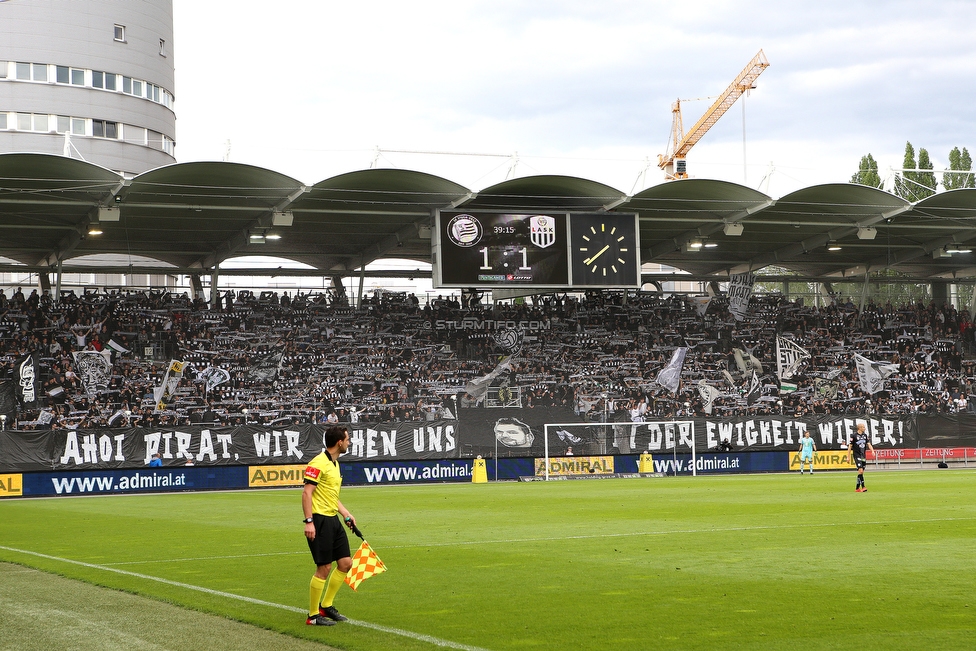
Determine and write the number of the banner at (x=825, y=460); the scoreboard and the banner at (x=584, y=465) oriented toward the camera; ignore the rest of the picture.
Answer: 3

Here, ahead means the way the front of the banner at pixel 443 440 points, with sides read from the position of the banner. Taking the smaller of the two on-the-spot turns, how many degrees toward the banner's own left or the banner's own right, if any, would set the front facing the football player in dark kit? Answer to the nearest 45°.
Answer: approximately 45° to the banner's own left

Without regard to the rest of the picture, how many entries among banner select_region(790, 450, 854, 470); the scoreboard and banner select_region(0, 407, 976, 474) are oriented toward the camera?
3

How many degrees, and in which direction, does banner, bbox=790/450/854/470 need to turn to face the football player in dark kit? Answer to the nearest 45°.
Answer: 0° — it already faces them

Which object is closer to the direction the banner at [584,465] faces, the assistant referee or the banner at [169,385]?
the assistant referee

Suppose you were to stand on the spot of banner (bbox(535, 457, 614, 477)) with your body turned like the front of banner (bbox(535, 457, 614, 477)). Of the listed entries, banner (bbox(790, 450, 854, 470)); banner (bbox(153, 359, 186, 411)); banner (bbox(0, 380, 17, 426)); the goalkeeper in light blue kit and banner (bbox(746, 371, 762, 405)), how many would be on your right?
2

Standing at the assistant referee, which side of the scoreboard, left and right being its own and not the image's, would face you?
front

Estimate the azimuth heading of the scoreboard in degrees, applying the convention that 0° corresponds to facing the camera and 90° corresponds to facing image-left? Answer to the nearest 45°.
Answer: approximately 0°

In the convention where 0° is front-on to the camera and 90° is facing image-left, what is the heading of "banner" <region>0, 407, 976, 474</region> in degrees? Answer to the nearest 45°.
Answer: approximately 0°

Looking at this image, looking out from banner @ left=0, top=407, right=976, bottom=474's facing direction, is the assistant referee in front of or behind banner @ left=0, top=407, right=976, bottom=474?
in front

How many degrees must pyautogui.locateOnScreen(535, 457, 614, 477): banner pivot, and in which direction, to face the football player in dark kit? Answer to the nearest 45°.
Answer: approximately 45° to its left

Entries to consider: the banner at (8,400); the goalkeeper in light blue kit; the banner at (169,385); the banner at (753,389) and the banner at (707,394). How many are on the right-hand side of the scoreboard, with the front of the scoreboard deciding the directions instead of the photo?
2
